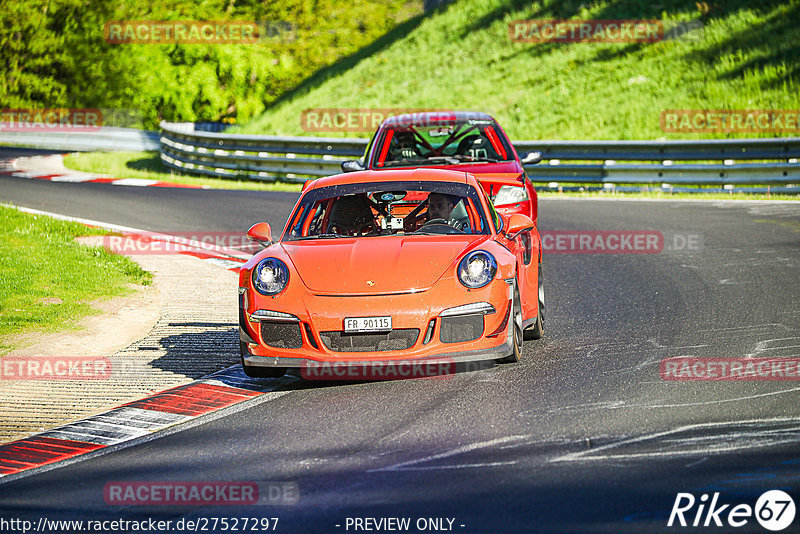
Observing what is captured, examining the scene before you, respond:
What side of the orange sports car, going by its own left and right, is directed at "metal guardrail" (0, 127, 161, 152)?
back

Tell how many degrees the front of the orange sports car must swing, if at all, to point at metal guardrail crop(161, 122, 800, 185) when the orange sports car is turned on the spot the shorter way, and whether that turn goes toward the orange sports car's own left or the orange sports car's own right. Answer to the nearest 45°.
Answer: approximately 180°

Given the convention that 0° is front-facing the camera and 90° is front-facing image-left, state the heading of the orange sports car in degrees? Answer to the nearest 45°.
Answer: approximately 0°
